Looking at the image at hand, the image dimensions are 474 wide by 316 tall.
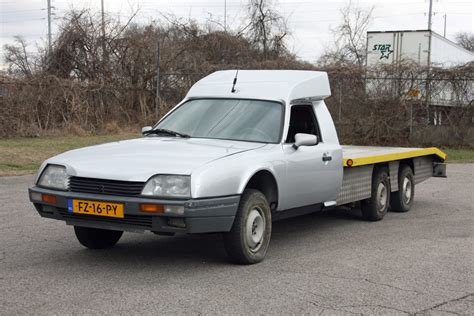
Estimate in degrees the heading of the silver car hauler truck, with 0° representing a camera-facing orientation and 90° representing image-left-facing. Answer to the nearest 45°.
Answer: approximately 45°
